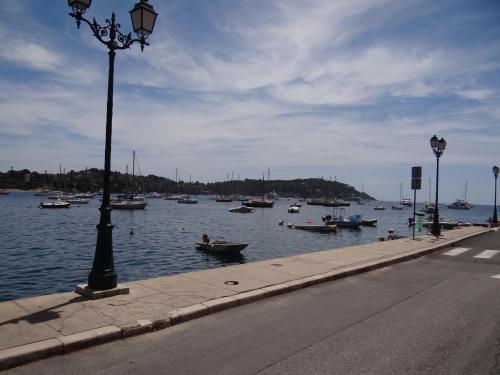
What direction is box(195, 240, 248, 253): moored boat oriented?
to the viewer's right

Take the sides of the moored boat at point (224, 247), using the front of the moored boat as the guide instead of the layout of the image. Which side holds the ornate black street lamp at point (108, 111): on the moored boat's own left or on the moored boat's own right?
on the moored boat's own right
